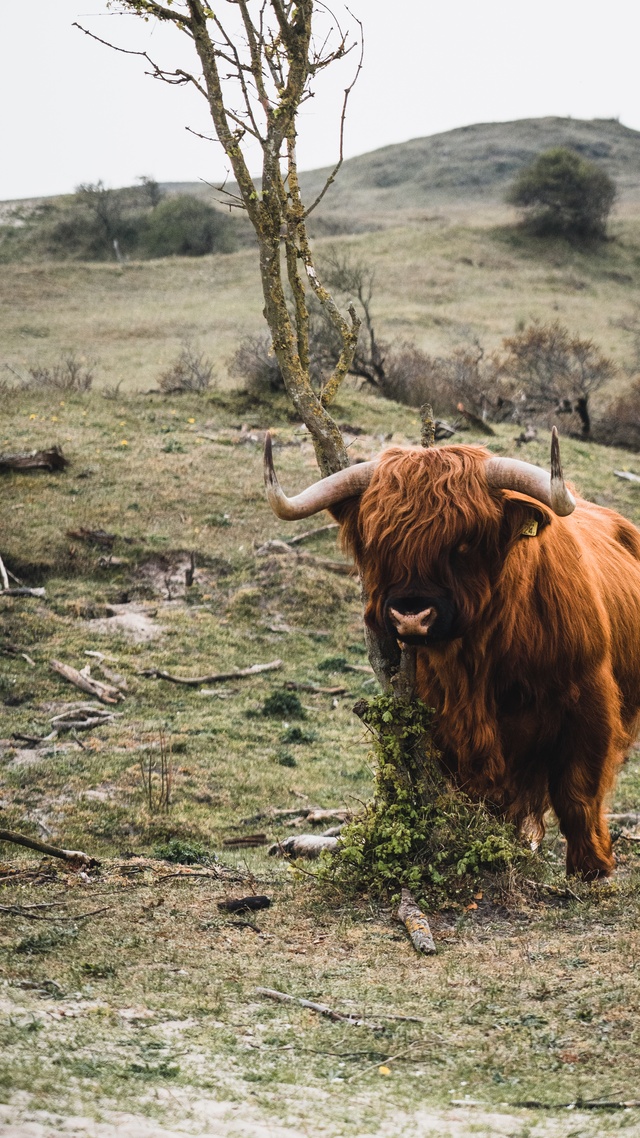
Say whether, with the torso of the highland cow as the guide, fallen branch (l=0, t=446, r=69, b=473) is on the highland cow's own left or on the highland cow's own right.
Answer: on the highland cow's own right

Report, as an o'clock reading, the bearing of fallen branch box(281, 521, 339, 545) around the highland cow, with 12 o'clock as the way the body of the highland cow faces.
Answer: The fallen branch is roughly at 4 o'clock from the highland cow.

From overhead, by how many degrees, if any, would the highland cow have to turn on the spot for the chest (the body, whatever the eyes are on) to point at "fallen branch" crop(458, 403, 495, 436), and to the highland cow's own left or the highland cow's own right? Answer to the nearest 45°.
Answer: approximately 135° to the highland cow's own right

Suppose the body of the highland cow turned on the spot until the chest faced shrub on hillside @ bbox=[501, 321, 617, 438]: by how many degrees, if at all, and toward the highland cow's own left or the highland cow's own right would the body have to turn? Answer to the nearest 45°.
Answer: approximately 135° to the highland cow's own right

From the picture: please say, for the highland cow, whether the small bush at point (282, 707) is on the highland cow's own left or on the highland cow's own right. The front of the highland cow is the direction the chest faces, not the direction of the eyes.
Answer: on the highland cow's own right

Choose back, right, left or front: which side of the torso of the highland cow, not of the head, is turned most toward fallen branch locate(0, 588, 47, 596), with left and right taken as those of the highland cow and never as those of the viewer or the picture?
right

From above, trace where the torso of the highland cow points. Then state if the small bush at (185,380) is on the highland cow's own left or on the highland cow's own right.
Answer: on the highland cow's own right

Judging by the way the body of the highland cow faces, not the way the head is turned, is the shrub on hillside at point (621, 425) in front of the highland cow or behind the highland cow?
behind

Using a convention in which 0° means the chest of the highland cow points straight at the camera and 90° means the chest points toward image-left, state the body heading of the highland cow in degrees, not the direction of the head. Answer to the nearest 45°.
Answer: approximately 45°
